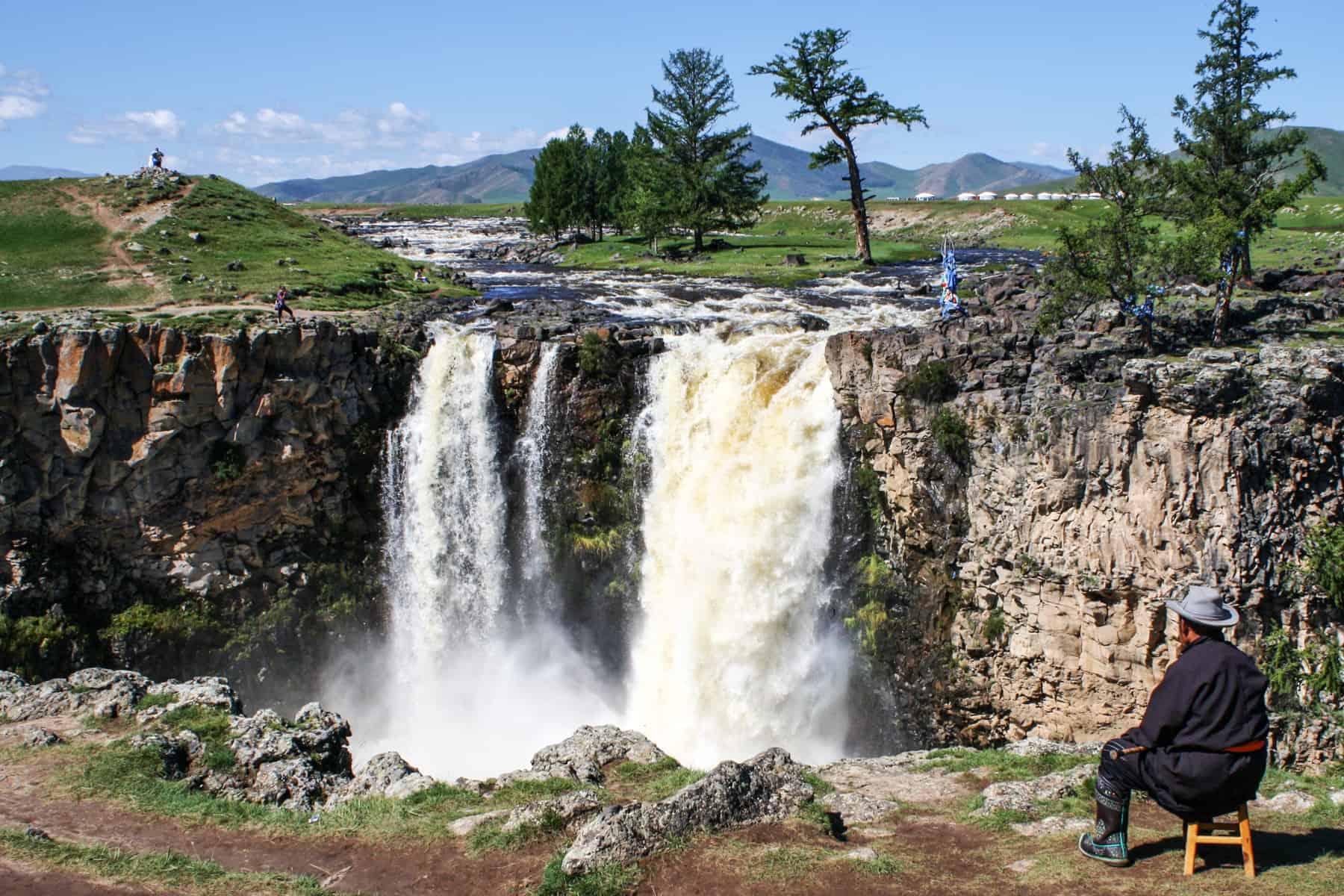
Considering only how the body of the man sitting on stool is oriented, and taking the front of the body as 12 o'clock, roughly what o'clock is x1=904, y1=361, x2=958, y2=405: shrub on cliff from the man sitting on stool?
The shrub on cliff is roughly at 1 o'clock from the man sitting on stool.

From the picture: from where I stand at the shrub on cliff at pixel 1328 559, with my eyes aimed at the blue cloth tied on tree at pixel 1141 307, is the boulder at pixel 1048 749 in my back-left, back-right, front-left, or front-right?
back-left

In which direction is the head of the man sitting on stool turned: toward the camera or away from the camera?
away from the camera

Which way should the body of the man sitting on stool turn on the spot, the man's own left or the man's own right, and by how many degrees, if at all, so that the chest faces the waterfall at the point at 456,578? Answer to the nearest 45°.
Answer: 0° — they already face it

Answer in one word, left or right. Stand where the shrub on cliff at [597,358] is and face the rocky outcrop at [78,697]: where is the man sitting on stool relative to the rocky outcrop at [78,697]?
left

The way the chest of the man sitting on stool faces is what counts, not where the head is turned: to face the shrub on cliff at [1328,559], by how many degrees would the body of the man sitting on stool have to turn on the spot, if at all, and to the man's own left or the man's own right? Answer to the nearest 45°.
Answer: approximately 45° to the man's own right

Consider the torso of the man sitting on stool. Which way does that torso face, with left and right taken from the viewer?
facing away from the viewer and to the left of the viewer
